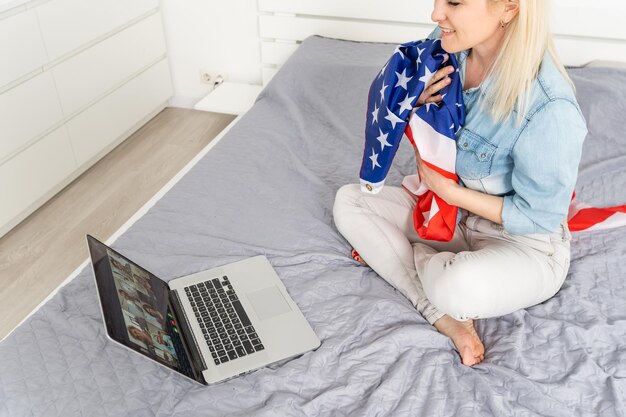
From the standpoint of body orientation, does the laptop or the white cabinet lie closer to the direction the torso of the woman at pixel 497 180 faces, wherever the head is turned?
the laptop

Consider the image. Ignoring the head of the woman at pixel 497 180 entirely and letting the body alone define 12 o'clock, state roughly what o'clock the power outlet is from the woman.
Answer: The power outlet is roughly at 3 o'clock from the woman.

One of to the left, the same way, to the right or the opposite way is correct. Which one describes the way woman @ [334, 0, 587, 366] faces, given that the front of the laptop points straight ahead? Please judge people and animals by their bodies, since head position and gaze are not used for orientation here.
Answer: the opposite way

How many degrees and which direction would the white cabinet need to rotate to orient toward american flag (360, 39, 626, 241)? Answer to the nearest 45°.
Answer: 0° — it already faces it

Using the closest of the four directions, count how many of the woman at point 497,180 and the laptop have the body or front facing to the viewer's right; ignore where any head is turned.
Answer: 1

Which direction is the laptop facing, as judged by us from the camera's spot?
facing to the right of the viewer

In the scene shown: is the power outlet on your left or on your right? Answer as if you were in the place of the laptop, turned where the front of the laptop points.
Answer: on your left

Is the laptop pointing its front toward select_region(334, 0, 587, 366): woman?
yes

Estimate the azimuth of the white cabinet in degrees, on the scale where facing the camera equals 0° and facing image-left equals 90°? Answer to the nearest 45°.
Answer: approximately 315°

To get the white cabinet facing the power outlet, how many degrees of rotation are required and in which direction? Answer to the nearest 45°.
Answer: approximately 90° to its left

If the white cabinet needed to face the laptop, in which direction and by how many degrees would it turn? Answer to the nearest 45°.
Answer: approximately 45° to its right

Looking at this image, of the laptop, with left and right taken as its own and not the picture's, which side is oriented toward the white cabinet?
left
